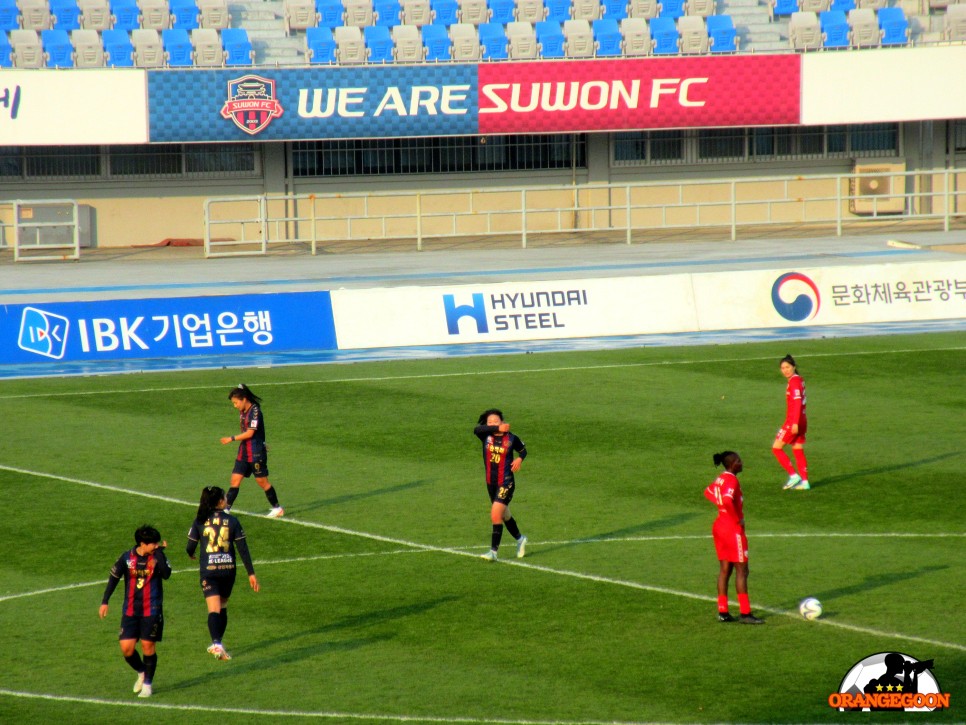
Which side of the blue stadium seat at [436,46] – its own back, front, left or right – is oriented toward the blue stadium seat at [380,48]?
right

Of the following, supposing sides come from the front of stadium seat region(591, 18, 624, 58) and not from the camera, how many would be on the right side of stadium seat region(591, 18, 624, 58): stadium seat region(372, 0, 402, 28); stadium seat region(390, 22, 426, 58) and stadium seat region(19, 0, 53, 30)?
3

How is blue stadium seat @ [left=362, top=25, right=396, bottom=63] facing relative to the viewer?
toward the camera

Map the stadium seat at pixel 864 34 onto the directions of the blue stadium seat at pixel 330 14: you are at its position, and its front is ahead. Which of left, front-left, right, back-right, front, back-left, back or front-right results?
left

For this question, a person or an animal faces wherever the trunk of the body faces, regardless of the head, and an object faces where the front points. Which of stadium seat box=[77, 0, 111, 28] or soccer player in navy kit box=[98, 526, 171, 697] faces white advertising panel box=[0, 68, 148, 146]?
the stadium seat

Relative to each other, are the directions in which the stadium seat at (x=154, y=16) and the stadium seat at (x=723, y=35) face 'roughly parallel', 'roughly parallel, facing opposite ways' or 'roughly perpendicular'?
roughly parallel

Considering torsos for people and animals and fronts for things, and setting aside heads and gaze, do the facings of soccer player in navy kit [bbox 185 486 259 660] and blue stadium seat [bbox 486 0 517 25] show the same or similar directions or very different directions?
very different directions

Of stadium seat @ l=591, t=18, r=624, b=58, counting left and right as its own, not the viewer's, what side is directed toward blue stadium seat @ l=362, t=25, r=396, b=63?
right

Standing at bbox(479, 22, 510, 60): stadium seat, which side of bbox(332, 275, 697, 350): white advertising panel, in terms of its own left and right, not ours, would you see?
back

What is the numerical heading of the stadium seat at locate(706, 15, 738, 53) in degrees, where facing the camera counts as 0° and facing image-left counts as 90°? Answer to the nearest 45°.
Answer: approximately 0°

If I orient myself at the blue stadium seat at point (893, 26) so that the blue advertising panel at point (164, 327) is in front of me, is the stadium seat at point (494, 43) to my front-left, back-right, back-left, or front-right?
front-right

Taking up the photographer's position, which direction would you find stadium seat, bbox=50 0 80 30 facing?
facing the viewer

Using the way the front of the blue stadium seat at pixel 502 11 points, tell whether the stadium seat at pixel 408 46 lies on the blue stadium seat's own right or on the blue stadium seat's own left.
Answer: on the blue stadium seat's own right

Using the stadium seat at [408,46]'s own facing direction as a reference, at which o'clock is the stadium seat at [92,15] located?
the stadium seat at [92,15] is roughly at 3 o'clock from the stadium seat at [408,46].

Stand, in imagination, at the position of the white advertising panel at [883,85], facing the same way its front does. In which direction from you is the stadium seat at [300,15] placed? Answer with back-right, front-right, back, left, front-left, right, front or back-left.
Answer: right

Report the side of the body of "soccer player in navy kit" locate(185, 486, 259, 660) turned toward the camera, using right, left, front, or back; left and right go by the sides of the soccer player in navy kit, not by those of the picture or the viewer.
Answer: back

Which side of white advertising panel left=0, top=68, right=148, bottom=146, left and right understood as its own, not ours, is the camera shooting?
front

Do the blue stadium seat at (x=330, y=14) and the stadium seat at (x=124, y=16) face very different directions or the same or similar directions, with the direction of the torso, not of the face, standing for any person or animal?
same or similar directions

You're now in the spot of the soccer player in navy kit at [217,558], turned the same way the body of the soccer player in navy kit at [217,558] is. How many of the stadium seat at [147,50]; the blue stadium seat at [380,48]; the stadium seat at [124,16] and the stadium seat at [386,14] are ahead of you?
4

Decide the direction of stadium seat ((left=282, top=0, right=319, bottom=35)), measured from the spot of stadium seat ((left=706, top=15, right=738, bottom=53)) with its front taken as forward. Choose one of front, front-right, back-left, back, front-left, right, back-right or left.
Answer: right

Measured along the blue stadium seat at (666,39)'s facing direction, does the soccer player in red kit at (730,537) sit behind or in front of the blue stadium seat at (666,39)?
in front
